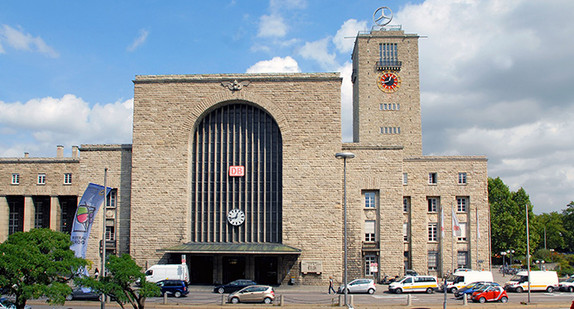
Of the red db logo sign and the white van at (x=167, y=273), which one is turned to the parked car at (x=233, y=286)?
the red db logo sign

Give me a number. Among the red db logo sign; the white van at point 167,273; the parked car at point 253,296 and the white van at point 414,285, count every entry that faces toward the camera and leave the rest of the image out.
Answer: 1

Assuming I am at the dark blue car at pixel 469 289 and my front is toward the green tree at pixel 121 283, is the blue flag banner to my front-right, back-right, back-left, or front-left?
front-right

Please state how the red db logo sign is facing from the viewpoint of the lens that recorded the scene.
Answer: facing the viewer

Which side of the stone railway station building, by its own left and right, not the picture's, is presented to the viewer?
front

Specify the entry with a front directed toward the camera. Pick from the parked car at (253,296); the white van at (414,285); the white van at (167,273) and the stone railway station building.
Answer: the stone railway station building

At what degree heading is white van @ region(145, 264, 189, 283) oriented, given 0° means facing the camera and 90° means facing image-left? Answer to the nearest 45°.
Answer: approximately 90°

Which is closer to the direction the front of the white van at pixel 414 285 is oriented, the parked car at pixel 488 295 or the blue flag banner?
the blue flag banner

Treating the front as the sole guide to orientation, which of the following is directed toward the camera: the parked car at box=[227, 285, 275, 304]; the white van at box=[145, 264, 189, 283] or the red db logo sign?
the red db logo sign

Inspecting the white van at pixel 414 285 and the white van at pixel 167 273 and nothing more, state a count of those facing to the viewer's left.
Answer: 2

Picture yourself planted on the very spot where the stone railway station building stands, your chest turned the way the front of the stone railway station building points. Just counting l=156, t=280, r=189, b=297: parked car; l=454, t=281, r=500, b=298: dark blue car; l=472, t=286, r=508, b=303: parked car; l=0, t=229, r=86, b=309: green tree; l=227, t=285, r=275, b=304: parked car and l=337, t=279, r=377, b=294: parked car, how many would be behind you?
0

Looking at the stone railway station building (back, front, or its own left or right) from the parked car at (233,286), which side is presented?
front

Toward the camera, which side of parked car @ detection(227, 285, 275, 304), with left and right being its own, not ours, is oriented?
left

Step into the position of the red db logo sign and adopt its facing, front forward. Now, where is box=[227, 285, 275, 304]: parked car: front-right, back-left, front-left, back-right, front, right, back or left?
front
